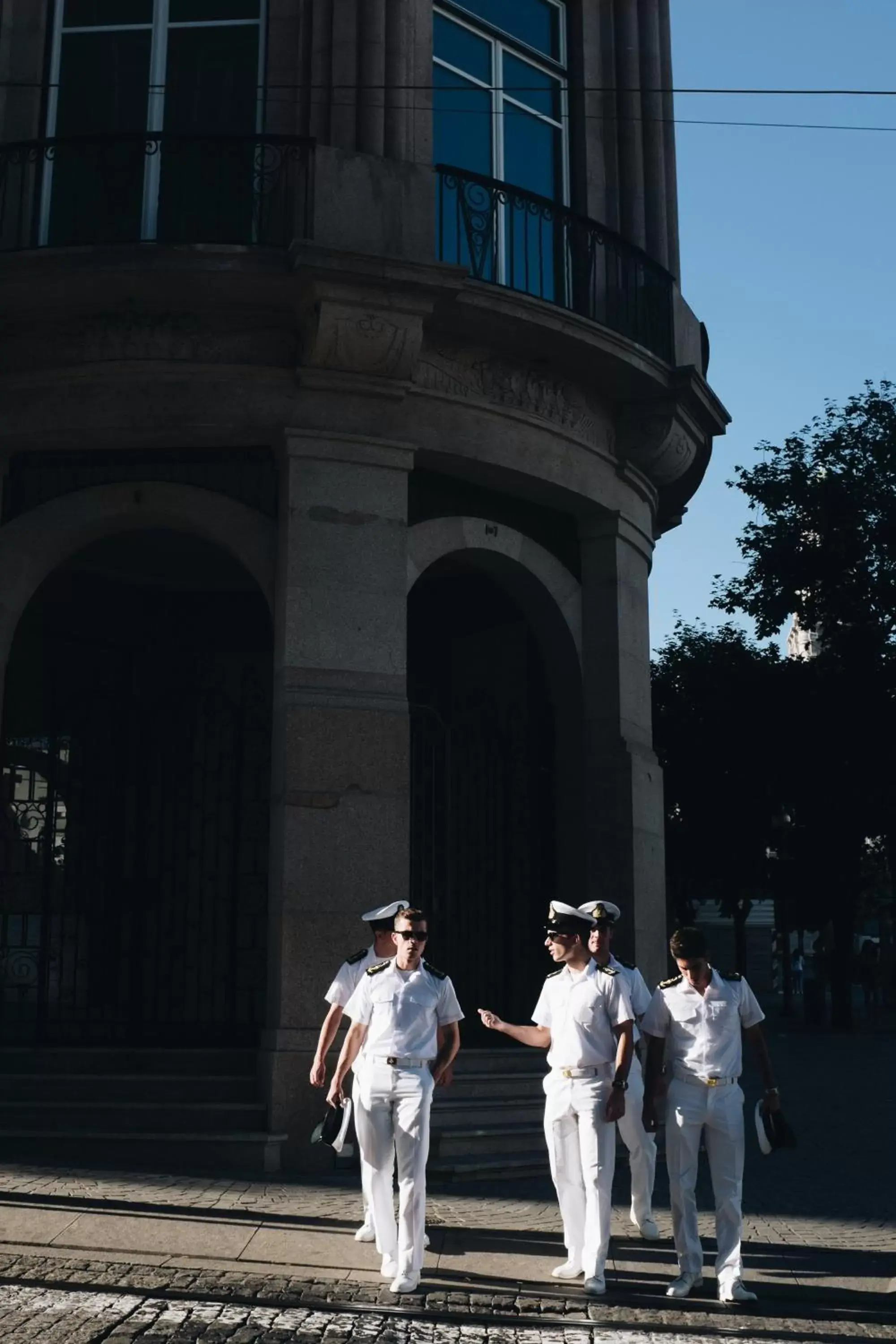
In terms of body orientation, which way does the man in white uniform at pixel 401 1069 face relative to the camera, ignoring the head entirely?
toward the camera

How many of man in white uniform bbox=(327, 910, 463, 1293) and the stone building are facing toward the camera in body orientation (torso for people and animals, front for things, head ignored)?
2

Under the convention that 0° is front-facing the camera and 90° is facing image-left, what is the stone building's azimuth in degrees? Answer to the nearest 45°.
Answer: approximately 0°

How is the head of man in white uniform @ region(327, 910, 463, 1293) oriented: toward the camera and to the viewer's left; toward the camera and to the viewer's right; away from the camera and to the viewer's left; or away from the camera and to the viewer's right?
toward the camera and to the viewer's right

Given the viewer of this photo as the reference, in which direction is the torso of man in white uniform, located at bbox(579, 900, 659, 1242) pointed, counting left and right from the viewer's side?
facing the viewer and to the left of the viewer

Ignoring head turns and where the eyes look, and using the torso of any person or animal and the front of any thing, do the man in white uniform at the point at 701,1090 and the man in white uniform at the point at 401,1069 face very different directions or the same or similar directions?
same or similar directions

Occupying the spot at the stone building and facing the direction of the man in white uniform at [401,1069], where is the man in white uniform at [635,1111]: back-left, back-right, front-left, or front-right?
front-left

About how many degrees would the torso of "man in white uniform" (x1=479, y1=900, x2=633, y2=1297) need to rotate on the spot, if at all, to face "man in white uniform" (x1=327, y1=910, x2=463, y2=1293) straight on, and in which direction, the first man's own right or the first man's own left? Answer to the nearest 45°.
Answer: approximately 45° to the first man's own right

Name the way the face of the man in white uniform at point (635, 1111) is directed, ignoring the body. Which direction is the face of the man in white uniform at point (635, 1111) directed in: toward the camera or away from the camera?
toward the camera

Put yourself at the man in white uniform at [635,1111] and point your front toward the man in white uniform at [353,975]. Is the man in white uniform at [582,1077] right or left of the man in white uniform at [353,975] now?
left

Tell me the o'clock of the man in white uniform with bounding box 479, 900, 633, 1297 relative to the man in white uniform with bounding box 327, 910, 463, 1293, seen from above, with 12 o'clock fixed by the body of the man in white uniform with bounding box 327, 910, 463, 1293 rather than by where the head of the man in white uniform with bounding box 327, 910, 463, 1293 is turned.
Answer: the man in white uniform with bounding box 479, 900, 633, 1297 is roughly at 9 o'clock from the man in white uniform with bounding box 327, 910, 463, 1293.
